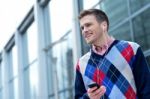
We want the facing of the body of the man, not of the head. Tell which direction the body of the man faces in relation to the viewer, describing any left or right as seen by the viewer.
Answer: facing the viewer and to the left of the viewer
